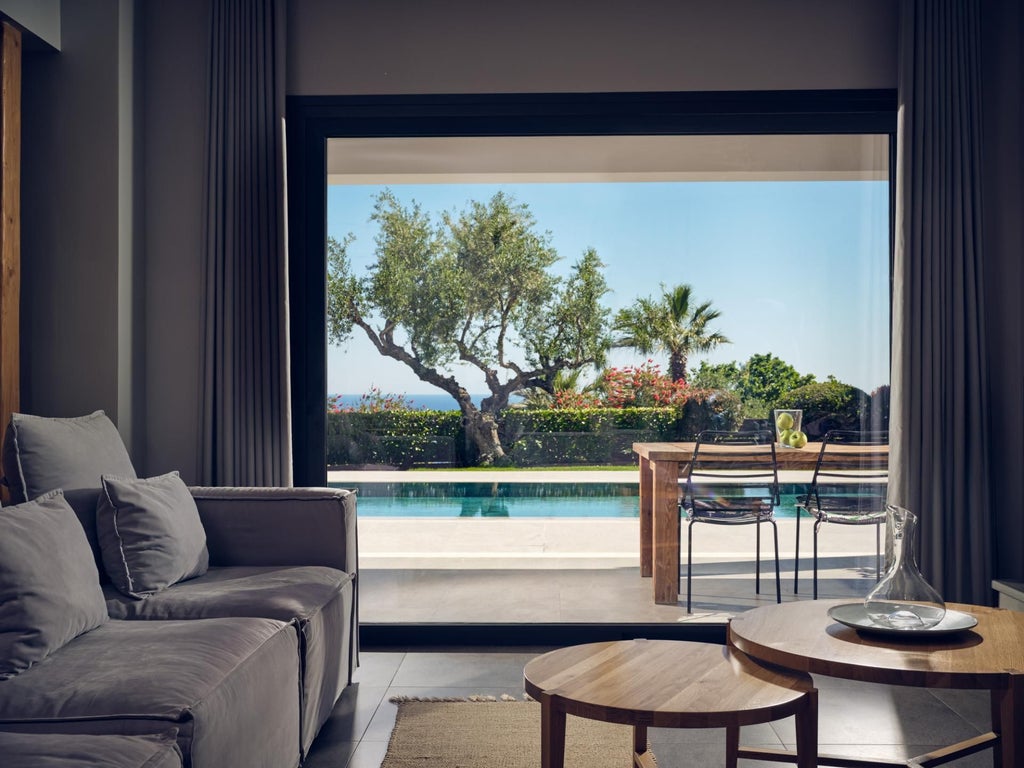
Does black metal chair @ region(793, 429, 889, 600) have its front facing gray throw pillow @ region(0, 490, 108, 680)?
no

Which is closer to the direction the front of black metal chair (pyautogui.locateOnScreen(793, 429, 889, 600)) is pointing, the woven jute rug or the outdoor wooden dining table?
the outdoor wooden dining table

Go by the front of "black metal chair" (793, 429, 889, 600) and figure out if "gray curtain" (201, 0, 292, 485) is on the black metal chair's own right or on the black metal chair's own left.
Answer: on the black metal chair's own left

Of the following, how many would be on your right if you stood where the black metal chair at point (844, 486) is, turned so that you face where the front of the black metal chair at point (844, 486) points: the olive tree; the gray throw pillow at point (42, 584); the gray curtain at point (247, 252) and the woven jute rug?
0

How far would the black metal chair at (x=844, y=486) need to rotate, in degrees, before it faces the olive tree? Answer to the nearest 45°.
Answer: approximately 45° to its left

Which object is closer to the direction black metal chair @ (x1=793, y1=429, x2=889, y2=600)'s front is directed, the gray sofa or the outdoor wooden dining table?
the outdoor wooden dining table

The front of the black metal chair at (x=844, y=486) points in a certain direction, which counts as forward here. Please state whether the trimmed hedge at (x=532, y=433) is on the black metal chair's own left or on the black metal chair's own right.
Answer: on the black metal chair's own left

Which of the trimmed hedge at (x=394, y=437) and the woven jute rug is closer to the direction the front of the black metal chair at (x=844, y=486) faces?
the trimmed hedge

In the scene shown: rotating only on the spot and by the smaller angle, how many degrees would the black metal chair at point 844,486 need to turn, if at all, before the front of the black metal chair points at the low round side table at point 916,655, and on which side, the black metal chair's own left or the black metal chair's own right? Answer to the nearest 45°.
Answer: approximately 135° to the black metal chair's own left

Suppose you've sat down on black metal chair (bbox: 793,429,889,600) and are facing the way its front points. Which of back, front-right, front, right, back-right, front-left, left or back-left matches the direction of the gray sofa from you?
left

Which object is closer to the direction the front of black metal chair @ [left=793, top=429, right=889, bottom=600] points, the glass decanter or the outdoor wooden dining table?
the outdoor wooden dining table

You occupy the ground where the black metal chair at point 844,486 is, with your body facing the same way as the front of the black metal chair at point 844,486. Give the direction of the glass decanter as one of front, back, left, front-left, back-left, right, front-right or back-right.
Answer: back-left

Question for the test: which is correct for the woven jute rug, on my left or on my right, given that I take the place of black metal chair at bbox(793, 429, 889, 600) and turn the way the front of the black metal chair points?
on my left

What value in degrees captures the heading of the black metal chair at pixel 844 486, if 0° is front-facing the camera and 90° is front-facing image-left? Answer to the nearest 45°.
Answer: approximately 135°

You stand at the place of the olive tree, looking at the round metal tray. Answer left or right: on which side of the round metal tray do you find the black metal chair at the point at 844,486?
left

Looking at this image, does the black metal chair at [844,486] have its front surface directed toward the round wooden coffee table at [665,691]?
no
